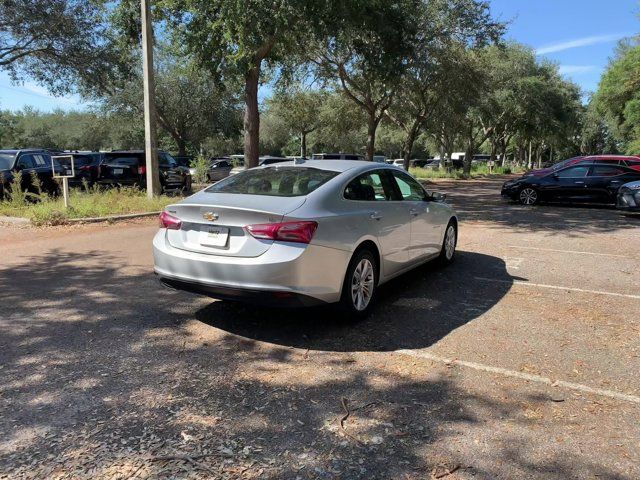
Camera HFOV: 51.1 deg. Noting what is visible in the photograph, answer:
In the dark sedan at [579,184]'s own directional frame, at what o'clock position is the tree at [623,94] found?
The tree is roughly at 3 o'clock from the dark sedan.

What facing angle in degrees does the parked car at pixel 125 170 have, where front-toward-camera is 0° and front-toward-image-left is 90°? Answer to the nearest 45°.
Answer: approximately 225°

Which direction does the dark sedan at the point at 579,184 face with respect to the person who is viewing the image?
facing to the left of the viewer

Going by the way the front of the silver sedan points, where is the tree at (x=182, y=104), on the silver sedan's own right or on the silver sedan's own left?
on the silver sedan's own left

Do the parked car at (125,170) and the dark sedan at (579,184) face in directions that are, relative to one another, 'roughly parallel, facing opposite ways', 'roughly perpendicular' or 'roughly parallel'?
roughly perpendicular

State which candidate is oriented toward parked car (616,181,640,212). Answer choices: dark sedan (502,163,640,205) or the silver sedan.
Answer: the silver sedan

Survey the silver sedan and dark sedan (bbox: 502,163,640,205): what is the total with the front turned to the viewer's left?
1

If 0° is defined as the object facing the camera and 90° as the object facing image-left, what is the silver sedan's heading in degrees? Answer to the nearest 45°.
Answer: approximately 225°

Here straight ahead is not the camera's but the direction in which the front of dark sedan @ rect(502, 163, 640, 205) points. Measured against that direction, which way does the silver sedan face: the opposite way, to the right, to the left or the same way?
to the right
